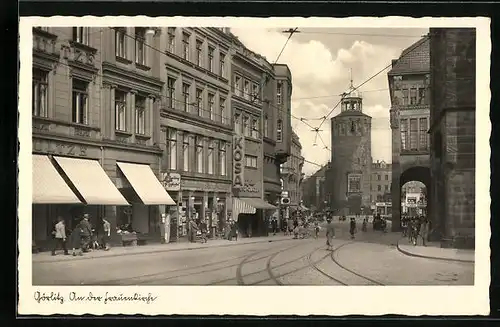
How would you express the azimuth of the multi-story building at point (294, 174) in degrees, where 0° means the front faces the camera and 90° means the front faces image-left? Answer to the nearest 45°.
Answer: approximately 315°
